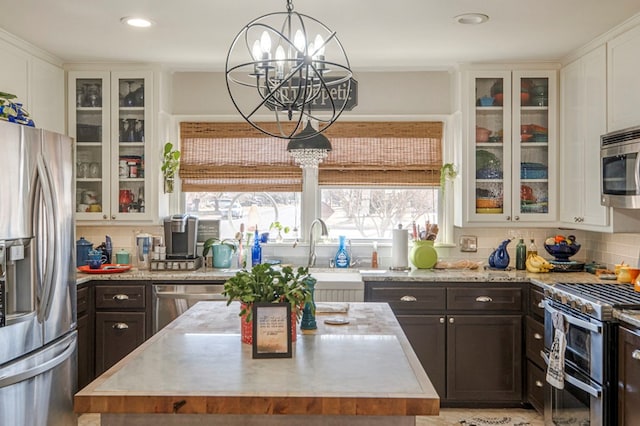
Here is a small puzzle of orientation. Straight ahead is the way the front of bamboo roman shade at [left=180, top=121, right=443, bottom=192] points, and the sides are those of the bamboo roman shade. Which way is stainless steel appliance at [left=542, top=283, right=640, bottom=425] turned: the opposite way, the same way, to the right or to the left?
to the right

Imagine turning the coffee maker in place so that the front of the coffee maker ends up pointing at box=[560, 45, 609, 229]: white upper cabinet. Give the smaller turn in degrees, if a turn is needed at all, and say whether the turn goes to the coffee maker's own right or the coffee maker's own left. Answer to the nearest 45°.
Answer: approximately 45° to the coffee maker's own left

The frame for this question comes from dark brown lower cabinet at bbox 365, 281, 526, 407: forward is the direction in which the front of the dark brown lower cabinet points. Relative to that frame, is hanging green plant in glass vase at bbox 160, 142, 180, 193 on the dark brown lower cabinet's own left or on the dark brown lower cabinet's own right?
on the dark brown lower cabinet's own right

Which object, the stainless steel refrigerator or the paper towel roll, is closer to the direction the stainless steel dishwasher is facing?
the stainless steel refrigerator

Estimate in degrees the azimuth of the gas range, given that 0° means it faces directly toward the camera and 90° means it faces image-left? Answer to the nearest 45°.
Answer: approximately 45°

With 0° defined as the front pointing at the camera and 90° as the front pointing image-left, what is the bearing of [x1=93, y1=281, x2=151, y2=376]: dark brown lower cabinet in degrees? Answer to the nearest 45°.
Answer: approximately 0°

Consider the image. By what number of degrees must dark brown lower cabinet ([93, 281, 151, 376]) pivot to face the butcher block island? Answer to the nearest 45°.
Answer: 0° — it already faces it

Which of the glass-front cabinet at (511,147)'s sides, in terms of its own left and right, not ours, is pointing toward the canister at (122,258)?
right

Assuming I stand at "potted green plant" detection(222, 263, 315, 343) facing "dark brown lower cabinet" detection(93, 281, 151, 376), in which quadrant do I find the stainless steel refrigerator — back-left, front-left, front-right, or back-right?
front-left

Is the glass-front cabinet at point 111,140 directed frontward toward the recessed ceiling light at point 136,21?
yes

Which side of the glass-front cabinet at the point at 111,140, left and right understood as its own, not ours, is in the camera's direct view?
front

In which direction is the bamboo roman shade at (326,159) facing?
toward the camera

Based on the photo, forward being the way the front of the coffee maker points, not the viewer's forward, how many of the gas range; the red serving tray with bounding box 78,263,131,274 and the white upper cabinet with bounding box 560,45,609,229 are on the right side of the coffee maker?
1

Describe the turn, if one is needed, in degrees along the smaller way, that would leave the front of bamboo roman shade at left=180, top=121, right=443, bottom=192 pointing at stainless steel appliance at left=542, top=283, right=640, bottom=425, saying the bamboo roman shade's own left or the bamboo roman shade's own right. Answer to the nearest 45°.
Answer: approximately 45° to the bamboo roman shade's own left

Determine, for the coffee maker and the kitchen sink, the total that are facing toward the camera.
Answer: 2

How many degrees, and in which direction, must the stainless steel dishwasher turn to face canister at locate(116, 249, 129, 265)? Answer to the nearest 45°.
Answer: approximately 135° to its right

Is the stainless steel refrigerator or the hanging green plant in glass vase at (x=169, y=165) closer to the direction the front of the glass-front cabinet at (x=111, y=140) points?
the stainless steel refrigerator
